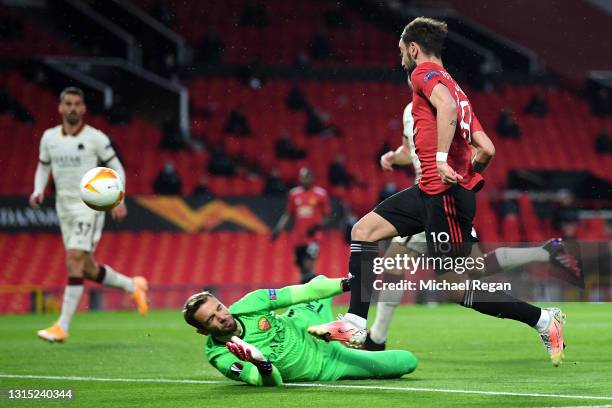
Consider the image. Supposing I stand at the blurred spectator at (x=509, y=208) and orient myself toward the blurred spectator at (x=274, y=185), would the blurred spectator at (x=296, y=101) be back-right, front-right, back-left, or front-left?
front-right

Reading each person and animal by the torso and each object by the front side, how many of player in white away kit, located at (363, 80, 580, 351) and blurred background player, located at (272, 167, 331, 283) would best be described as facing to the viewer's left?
1

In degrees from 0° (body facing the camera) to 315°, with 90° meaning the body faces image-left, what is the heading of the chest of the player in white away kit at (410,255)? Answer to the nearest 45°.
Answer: approximately 90°

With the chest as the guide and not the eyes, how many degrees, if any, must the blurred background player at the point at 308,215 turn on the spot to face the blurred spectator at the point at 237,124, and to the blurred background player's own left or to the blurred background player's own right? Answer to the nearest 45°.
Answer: approximately 180°

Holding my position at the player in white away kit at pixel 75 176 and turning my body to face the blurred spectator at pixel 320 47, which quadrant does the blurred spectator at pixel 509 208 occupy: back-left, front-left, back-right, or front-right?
front-right

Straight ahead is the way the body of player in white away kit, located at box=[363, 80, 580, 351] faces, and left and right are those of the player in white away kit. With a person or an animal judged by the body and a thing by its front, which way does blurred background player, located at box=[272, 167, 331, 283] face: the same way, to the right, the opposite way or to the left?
to the left

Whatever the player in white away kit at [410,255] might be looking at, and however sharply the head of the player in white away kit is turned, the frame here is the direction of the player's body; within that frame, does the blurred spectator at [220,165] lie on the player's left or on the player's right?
on the player's right

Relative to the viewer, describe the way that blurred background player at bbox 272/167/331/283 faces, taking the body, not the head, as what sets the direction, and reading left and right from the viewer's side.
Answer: facing the viewer
